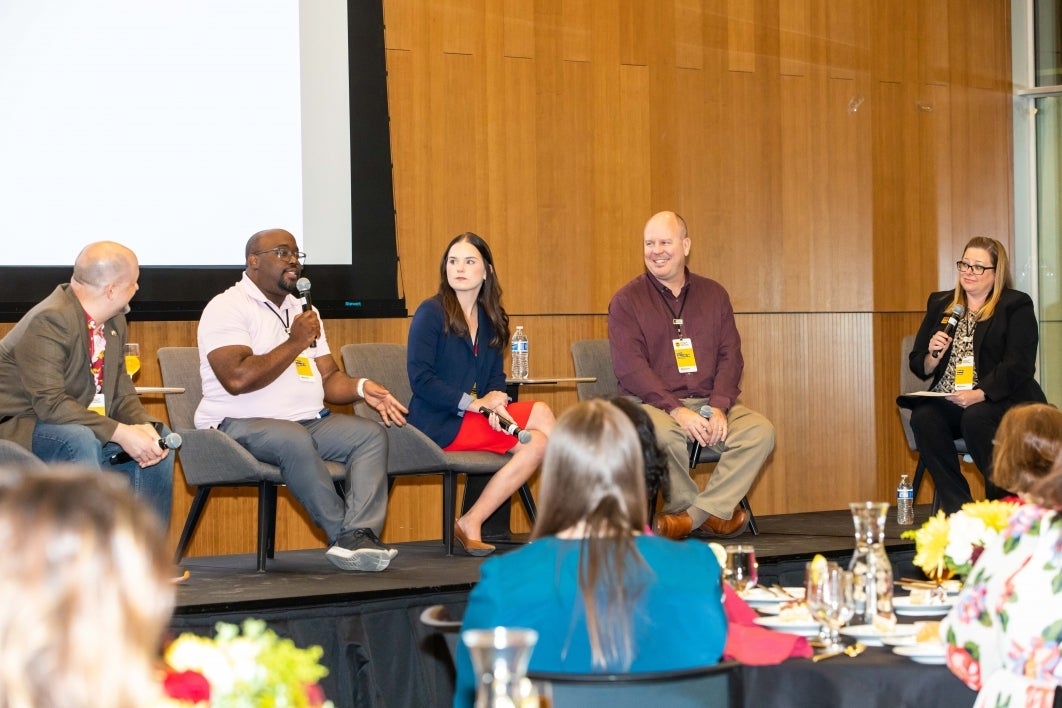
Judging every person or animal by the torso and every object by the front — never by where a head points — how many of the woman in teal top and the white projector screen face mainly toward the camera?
1

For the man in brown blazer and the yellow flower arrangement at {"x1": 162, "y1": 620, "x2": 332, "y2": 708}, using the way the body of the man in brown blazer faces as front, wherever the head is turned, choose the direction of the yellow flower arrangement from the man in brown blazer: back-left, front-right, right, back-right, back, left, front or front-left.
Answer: front-right

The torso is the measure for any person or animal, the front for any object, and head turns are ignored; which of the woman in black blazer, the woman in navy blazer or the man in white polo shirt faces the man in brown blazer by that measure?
the woman in black blazer

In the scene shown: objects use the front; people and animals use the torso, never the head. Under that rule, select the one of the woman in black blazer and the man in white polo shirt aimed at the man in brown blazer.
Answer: the woman in black blazer

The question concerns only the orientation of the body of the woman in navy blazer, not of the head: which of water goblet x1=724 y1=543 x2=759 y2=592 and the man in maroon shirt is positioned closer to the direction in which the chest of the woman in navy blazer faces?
the water goblet

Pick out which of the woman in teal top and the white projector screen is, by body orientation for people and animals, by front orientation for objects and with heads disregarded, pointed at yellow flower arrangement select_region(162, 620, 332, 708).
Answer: the white projector screen

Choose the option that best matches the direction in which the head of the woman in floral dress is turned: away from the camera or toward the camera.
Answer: away from the camera

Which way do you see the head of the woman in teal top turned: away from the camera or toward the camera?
away from the camera

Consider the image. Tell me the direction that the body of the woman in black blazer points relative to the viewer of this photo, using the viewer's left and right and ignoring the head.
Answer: facing the viewer and to the left of the viewer

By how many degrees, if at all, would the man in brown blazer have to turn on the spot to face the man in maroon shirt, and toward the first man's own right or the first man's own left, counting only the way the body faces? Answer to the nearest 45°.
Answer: approximately 45° to the first man's own left

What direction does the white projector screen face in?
toward the camera

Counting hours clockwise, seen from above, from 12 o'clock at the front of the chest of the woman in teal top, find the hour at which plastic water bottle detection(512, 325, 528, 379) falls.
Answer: The plastic water bottle is roughly at 12 o'clock from the woman in teal top.

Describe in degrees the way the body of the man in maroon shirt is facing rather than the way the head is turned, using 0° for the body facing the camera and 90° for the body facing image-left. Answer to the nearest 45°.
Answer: approximately 0°

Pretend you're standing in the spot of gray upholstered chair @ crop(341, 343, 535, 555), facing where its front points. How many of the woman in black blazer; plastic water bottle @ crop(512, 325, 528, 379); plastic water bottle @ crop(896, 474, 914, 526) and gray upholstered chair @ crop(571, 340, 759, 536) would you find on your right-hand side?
0

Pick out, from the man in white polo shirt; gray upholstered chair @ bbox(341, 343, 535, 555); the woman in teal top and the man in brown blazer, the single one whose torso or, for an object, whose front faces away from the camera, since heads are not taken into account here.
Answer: the woman in teal top

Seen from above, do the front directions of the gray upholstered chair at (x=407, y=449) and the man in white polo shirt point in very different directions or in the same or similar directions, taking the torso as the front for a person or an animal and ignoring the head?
same or similar directions

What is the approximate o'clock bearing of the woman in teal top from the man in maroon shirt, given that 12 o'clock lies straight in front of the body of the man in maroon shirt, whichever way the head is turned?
The woman in teal top is roughly at 12 o'clock from the man in maroon shirt.

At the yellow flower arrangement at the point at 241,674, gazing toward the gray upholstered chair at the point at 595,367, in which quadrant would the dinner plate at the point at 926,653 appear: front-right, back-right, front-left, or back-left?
front-right

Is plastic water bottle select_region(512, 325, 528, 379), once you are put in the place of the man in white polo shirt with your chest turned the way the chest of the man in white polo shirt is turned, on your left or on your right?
on your left

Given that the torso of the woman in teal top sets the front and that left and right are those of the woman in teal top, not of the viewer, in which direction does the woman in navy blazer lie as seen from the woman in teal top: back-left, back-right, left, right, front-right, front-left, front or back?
front

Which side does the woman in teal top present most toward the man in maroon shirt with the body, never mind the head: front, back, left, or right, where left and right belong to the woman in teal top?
front

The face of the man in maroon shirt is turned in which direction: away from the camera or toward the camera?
toward the camera

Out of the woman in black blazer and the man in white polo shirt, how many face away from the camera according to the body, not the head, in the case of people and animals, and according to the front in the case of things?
0

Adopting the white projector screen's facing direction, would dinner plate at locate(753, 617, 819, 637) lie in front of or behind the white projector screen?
in front

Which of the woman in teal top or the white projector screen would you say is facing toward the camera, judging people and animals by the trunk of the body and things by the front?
the white projector screen

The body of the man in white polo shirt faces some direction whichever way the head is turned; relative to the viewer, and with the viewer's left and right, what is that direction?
facing the viewer and to the right of the viewer
